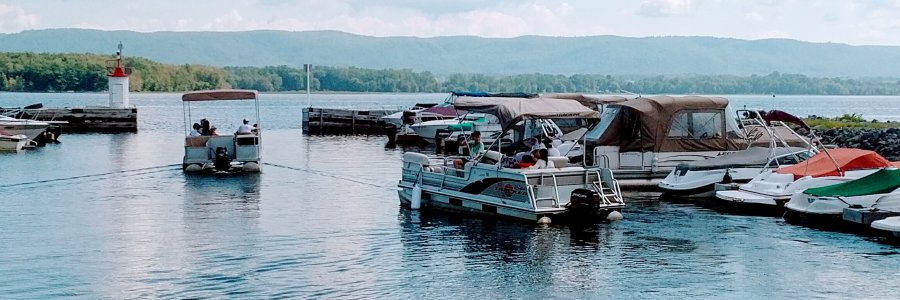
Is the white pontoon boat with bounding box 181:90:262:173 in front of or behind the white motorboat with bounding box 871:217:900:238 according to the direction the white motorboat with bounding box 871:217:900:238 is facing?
in front

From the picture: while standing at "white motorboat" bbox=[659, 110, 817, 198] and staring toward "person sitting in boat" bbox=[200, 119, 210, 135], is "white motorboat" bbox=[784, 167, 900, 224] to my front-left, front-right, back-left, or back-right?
back-left

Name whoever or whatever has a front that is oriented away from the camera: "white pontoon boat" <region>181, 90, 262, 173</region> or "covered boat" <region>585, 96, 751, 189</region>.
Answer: the white pontoon boat

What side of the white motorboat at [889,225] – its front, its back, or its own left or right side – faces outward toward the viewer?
left

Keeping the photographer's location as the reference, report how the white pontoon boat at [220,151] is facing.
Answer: facing away from the viewer

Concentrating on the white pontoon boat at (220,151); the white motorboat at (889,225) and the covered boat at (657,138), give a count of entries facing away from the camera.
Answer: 1

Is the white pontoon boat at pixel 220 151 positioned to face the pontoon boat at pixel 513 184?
no

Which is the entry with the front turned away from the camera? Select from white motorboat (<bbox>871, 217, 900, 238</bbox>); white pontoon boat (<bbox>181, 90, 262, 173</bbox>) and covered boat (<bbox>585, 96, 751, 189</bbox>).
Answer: the white pontoon boat

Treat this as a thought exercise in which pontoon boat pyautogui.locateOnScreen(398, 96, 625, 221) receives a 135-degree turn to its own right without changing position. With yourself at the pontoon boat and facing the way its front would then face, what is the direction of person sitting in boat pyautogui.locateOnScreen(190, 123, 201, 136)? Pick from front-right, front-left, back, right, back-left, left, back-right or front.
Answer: back-left

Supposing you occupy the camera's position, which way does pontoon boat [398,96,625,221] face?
facing away from the viewer and to the left of the viewer
